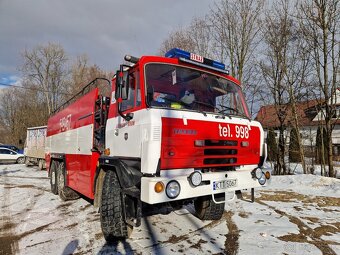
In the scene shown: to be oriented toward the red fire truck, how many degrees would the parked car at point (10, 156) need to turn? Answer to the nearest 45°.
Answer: approximately 90° to its right

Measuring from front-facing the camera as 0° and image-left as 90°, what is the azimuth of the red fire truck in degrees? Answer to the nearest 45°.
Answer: approximately 315°

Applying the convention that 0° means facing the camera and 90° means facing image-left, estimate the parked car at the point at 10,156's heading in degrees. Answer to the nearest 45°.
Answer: approximately 270°

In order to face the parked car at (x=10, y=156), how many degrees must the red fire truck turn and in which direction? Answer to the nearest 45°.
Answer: approximately 180°

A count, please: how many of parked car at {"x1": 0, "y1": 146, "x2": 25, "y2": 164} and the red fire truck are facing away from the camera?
0
